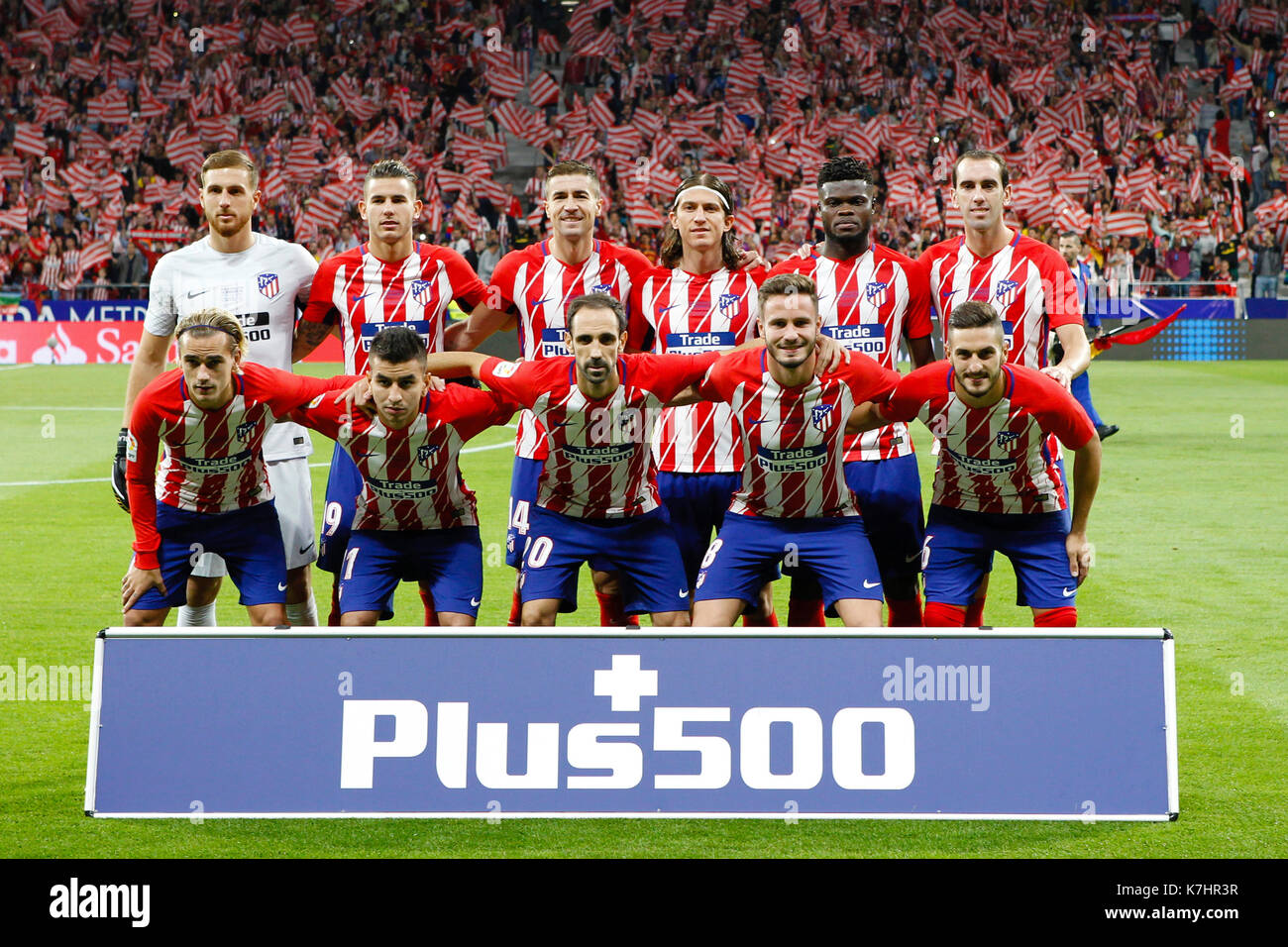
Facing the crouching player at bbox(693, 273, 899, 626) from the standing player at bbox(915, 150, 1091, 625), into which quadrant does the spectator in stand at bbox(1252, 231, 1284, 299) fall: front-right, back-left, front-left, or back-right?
back-right

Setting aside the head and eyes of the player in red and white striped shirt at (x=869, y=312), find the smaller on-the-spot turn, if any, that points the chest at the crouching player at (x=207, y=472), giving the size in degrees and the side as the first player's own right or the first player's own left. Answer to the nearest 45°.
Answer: approximately 90° to the first player's own right

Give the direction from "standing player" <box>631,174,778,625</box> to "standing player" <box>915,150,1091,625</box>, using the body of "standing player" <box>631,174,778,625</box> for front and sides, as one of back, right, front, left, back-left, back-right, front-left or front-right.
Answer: left

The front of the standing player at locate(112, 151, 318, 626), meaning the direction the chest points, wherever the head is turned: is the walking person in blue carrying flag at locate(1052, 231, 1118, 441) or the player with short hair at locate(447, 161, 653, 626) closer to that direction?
the player with short hair

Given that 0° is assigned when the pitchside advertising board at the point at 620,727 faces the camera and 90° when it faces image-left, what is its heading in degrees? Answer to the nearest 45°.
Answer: approximately 0°

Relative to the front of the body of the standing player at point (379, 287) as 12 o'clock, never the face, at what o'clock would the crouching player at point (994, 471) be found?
The crouching player is roughly at 10 o'clock from the standing player.
